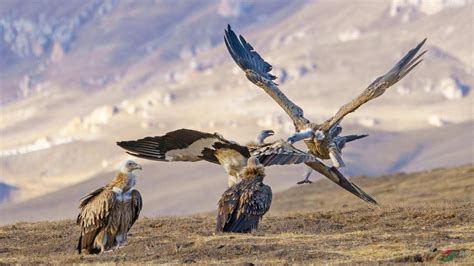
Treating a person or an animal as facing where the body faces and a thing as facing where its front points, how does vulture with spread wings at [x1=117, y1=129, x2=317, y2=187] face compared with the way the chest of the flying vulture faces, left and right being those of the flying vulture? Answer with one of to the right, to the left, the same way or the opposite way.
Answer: the opposite way

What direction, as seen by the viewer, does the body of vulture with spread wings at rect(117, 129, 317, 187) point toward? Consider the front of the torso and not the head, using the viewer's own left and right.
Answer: facing away from the viewer and to the right of the viewer

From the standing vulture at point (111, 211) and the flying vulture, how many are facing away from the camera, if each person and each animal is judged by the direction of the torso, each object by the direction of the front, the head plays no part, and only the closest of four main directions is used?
0

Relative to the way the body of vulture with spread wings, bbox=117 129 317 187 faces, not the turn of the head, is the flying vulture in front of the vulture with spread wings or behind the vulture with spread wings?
in front

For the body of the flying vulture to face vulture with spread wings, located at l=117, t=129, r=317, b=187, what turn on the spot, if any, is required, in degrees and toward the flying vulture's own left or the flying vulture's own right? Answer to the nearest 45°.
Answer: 0° — it already faces it

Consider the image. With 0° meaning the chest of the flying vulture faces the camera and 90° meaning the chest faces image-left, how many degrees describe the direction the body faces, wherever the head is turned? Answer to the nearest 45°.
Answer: approximately 45°

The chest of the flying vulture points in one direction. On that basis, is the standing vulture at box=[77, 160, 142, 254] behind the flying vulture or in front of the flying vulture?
in front

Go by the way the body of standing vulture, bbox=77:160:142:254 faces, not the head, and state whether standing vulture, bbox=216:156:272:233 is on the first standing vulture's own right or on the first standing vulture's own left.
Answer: on the first standing vulture's own left

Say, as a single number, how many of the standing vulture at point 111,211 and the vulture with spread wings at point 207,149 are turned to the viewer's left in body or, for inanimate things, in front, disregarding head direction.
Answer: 0

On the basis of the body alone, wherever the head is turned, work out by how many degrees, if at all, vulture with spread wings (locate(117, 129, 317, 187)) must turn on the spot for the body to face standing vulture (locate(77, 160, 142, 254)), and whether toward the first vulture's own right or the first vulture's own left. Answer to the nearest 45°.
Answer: approximately 180°

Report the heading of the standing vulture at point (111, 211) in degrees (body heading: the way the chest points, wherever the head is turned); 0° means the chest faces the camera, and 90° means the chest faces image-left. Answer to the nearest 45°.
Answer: approximately 315°
